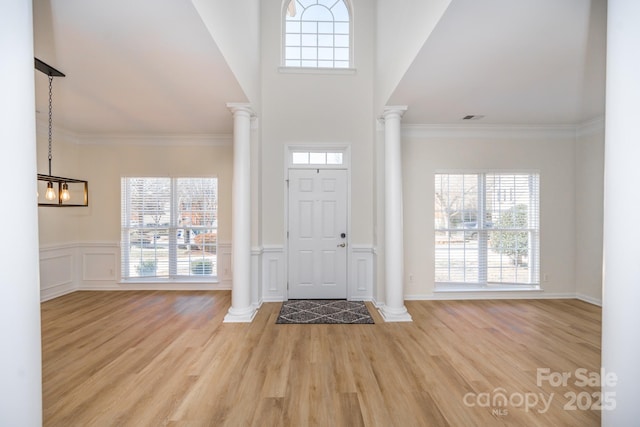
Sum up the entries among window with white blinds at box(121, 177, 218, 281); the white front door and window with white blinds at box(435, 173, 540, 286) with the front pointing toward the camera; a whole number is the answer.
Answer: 3

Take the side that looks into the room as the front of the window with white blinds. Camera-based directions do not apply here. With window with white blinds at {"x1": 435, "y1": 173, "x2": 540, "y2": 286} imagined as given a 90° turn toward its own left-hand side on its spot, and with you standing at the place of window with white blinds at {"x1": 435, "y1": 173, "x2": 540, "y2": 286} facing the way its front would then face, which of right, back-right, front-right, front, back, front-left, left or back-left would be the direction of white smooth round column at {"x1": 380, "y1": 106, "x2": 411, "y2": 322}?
back-right

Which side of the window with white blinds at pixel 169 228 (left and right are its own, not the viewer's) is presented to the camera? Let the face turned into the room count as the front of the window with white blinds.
front

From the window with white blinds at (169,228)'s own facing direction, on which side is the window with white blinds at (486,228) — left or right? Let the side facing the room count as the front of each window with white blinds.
on its left

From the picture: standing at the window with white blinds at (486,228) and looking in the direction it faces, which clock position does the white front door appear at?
The white front door is roughly at 2 o'clock from the window with white blinds.

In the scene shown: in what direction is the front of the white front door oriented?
toward the camera

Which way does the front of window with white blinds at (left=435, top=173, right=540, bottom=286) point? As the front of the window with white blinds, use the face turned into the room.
toward the camera

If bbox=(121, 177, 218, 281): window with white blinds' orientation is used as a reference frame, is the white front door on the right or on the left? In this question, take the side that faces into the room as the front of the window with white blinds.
on its left

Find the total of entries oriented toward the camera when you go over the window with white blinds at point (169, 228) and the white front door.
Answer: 2

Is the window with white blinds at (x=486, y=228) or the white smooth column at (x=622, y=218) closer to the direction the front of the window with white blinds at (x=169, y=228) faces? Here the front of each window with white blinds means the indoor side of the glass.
the white smooth column

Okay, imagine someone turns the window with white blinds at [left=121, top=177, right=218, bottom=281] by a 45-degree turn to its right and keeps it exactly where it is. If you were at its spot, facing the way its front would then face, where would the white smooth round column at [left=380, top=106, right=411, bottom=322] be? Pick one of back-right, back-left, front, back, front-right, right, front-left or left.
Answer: left

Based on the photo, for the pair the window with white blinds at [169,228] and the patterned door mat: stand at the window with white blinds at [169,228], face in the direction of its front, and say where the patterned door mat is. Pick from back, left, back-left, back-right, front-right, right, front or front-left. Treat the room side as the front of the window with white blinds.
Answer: front-left

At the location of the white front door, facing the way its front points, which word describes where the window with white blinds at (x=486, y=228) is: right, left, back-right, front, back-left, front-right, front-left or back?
left

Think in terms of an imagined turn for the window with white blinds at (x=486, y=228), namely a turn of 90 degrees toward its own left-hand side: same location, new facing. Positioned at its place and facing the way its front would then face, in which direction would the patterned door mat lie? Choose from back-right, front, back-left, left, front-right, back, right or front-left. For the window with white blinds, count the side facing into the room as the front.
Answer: back-right
